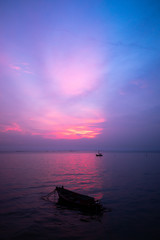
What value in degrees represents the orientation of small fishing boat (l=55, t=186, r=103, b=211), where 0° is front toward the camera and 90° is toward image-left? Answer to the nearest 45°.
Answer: approximately 135°
